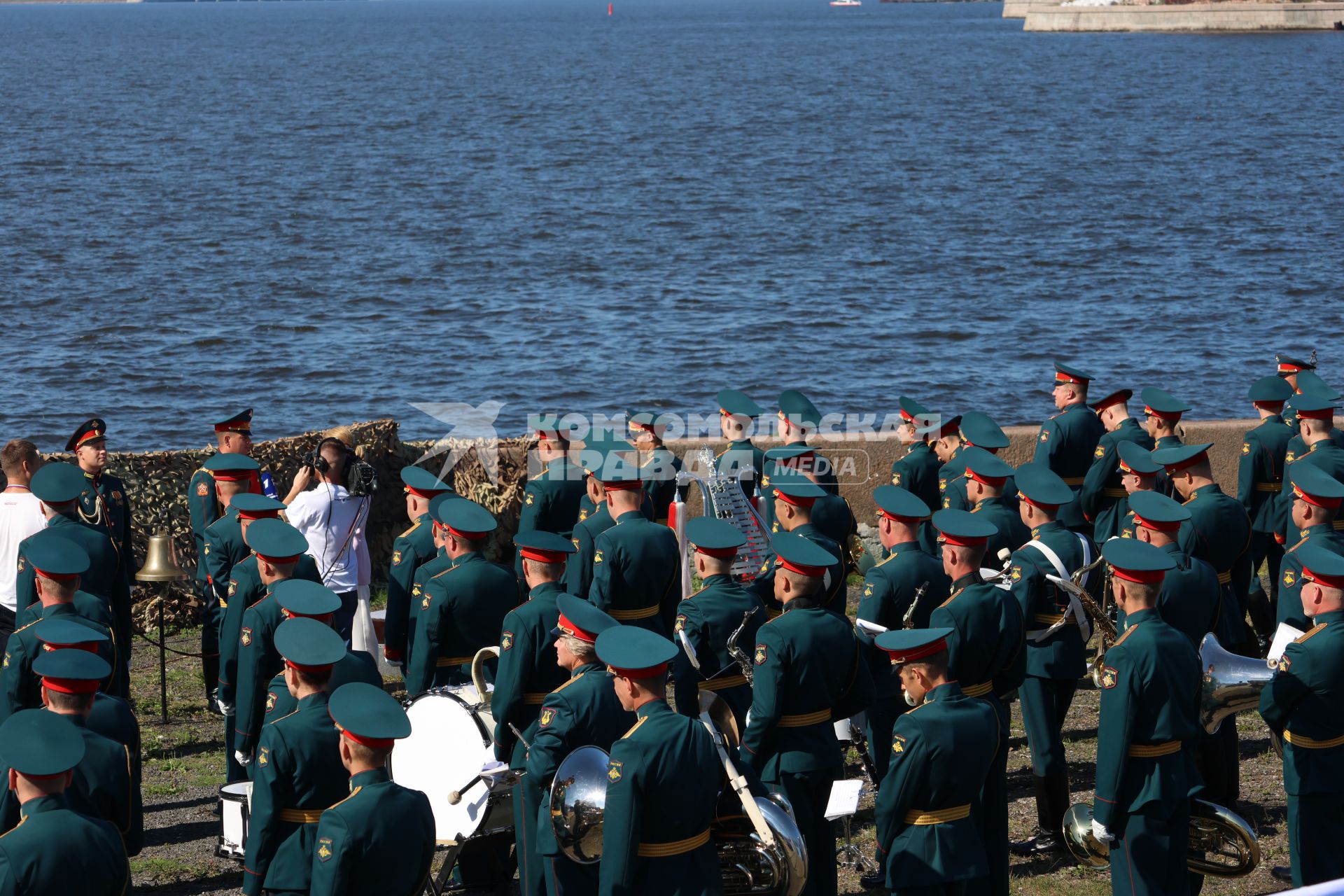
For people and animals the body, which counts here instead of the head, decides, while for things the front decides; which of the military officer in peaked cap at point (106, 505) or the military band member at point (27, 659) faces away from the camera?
the military band member at point (27, 659)

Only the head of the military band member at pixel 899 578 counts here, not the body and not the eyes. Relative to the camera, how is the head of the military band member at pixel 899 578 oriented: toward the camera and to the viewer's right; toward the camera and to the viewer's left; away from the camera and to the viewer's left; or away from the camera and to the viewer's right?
away from the camera and to the viewer's left

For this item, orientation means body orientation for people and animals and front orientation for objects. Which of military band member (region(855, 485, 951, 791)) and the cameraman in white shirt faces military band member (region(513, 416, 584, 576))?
military band member (region(855, 485, 951, 791))

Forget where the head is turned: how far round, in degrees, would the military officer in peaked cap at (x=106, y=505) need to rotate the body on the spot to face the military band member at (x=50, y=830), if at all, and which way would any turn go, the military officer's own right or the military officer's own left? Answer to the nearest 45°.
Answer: approximately 45° to the military officer's own right

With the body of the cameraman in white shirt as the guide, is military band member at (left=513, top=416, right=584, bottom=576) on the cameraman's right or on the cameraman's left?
on the cameraman's right

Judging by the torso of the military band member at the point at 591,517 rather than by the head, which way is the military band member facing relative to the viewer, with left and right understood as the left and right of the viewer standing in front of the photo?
facing away from the viewer and to the left of the viewer

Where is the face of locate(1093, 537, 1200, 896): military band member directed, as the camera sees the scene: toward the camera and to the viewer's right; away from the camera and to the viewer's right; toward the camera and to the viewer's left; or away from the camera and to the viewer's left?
away from the camera and to the viewer's left

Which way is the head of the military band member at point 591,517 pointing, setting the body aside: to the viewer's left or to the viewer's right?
to the viewer's left

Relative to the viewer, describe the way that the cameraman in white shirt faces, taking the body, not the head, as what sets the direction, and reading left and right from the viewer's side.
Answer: facing away from the viewer and to the left of the viewer

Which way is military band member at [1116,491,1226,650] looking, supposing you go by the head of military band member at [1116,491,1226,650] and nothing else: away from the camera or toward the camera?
away from the camera

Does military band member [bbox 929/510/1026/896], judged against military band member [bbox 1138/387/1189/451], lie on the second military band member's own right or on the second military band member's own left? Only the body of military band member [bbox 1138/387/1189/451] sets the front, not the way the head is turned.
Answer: on the second military band member's own left

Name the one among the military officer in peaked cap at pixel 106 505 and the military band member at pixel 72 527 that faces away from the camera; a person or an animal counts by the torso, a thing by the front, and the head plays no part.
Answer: the military band member at pixel 72 527

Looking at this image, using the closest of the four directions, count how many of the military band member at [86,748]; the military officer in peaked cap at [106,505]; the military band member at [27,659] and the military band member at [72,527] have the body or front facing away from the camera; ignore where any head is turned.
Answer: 3
